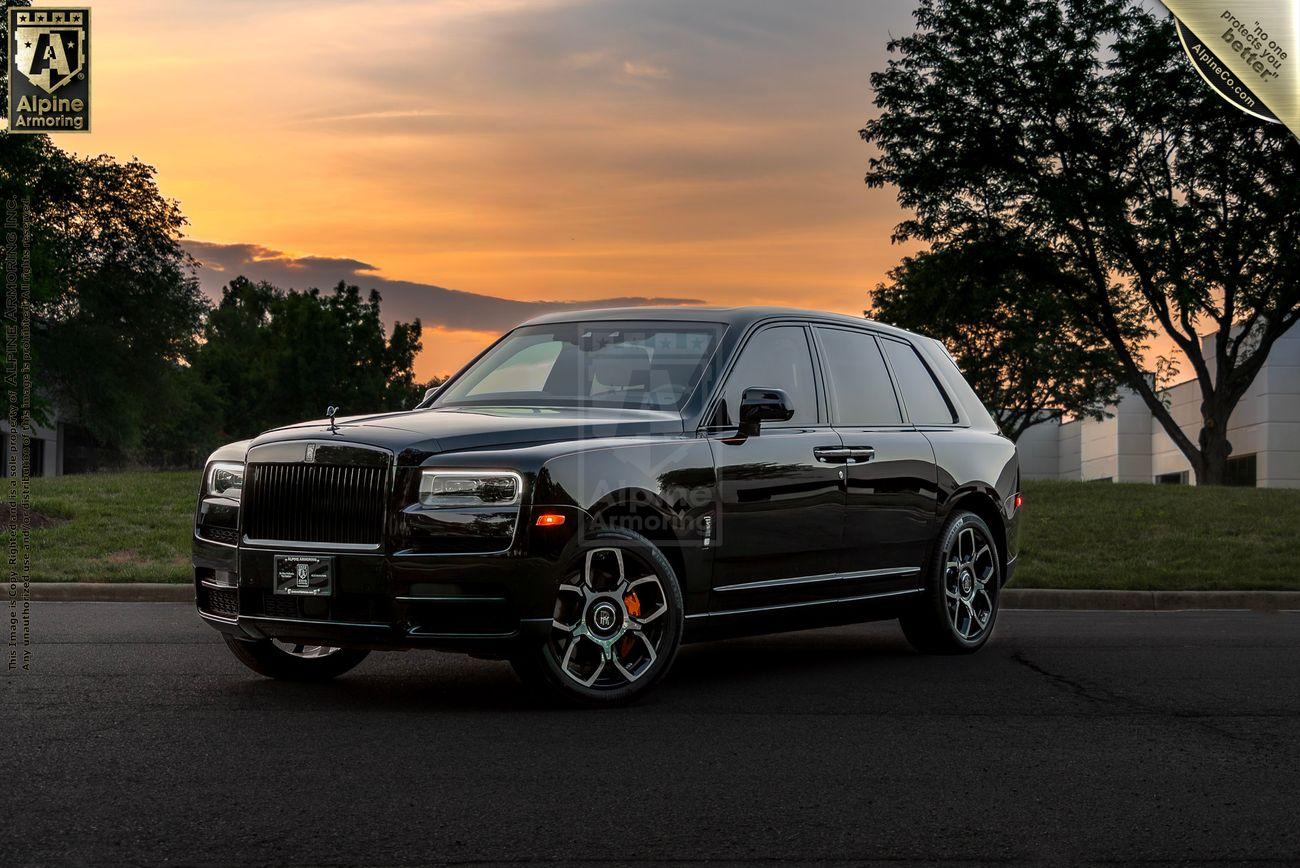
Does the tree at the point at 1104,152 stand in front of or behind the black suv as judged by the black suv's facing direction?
behind

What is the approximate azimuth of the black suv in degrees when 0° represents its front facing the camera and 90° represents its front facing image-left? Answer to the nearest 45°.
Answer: approximately 45°
